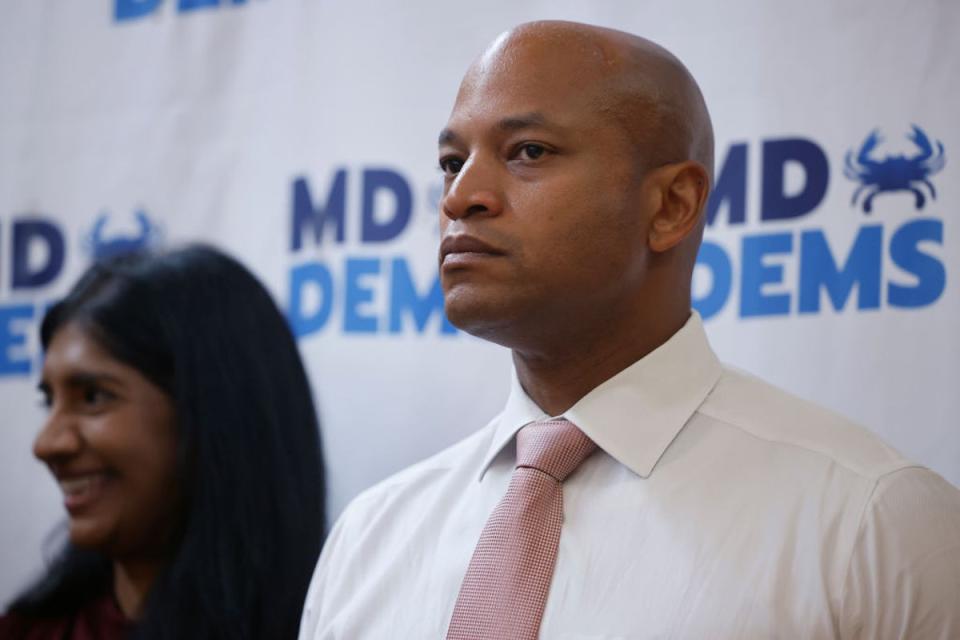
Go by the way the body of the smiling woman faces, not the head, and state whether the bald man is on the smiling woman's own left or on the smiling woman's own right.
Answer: on the smiling woman's own left

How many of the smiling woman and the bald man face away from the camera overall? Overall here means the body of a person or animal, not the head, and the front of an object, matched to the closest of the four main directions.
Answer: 0

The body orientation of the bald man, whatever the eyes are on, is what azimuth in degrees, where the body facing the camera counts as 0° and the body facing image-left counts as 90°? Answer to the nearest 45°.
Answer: approximately 45°

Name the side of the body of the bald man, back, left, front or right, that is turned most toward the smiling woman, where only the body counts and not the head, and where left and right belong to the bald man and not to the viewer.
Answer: right

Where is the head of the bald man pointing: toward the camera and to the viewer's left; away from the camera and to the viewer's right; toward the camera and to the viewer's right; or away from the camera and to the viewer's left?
toward the camera and to the viewer's left

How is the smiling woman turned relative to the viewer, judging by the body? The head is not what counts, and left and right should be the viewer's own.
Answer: facing the viewer and to the left of the viewer
